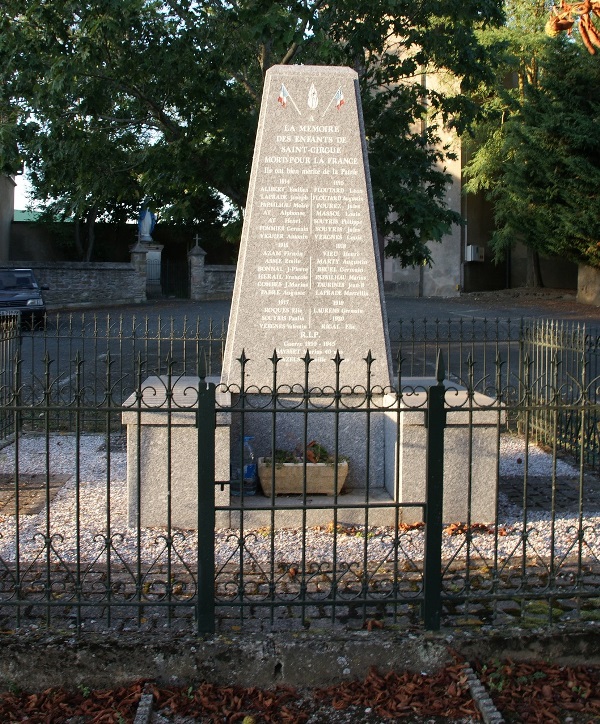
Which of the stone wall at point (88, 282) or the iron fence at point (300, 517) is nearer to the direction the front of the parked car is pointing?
the iron fence

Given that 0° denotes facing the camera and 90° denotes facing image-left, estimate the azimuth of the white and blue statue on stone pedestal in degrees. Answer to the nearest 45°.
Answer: approximately 0°

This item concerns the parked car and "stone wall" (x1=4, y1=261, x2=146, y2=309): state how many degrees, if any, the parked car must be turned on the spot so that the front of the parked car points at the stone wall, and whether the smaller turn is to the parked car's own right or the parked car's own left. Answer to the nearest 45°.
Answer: approximately 180°

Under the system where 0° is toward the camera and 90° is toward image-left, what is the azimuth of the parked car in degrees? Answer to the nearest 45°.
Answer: approximately 0°

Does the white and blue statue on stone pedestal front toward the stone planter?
yes

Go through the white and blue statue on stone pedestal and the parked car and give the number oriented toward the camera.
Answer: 2
